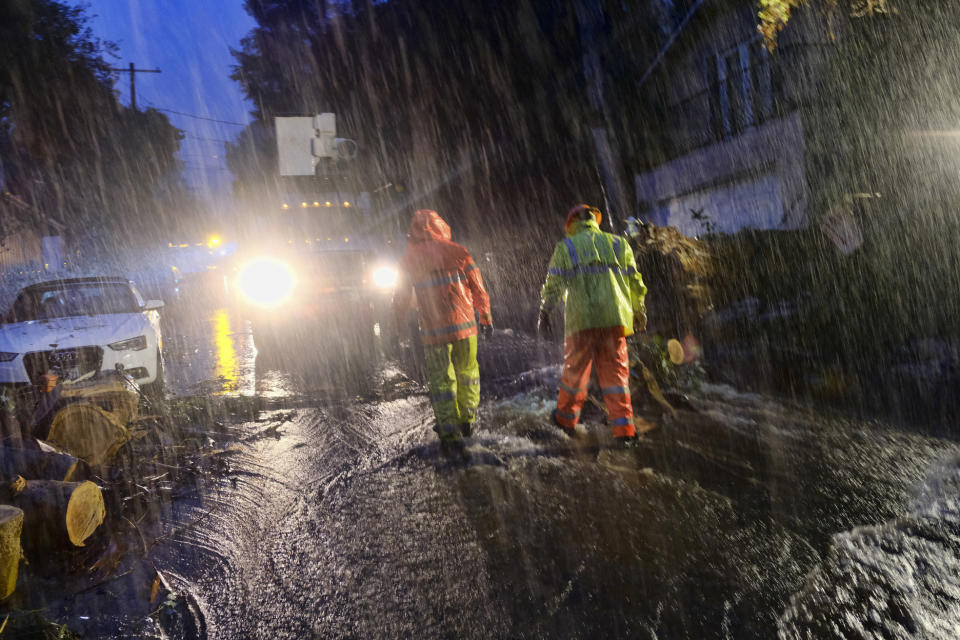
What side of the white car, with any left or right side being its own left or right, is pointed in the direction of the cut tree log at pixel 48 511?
front

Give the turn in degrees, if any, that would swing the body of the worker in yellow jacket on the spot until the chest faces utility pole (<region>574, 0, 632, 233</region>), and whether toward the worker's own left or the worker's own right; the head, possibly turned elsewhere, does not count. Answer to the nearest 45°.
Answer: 0° — they already face it

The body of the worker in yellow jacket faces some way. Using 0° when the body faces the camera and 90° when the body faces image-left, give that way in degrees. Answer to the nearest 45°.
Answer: approximately 180°

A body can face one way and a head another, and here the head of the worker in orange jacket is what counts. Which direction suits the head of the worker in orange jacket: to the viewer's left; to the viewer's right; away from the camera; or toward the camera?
away from the camera

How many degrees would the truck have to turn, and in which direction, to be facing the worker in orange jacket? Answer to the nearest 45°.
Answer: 0° — it already faces them

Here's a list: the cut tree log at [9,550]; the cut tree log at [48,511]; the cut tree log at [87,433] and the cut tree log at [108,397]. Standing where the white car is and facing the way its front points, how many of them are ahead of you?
4

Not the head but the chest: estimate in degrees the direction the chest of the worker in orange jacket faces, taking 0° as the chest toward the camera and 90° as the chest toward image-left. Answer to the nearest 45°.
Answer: approximately 180°

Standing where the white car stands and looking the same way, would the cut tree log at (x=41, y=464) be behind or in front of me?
in front

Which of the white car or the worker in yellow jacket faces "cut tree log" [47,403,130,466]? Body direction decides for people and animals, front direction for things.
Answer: the white car

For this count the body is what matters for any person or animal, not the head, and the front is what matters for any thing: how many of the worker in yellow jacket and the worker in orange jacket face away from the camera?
2

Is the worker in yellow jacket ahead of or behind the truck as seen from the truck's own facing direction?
ahead

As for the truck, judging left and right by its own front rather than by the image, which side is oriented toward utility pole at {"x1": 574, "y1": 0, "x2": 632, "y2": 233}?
left
